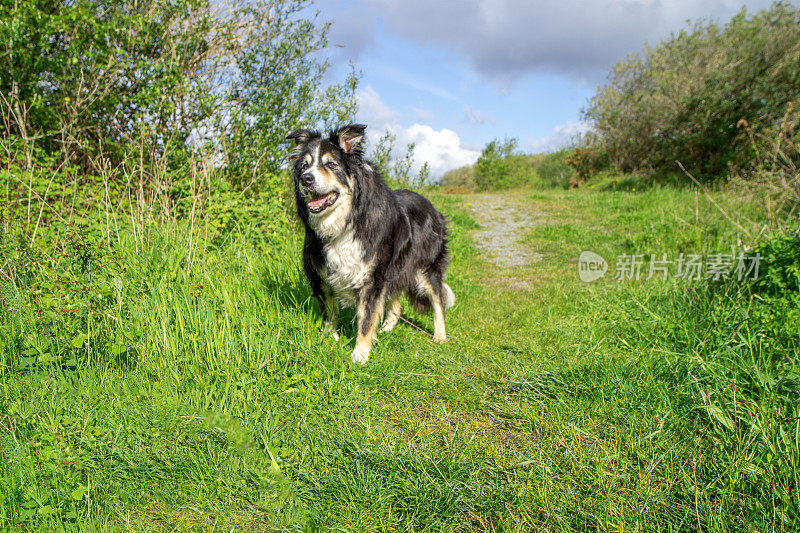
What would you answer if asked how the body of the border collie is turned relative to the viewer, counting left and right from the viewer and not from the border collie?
facing the viewer and to the left of the viewer

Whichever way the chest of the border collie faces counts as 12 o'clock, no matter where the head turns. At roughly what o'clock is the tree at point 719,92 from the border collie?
The tree is roughly at 6 o'clock from the border collie.

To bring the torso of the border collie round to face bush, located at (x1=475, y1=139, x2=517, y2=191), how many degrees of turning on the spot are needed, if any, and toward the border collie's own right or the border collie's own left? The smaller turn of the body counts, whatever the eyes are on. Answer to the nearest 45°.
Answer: approximately 135° to the border collie's own right

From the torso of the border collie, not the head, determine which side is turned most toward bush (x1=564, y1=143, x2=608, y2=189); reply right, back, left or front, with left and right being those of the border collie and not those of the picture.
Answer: back

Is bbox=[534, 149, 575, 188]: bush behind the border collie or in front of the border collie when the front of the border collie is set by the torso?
behind
